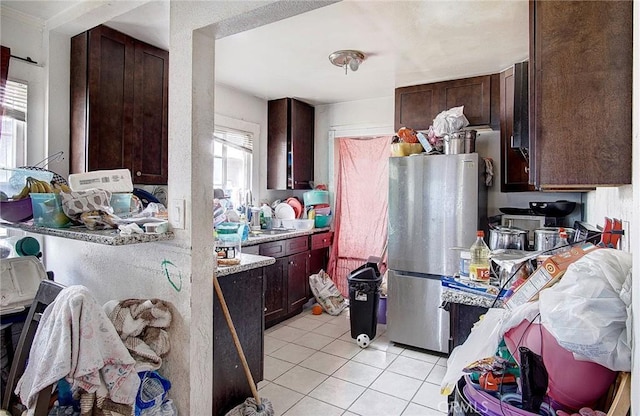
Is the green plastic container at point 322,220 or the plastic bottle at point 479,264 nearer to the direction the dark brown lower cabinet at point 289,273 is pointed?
the plastic bottle

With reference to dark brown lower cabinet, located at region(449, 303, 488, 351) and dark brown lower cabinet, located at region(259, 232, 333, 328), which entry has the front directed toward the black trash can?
dark brown lower cabinet, located at region(259, 232, 333, 328)

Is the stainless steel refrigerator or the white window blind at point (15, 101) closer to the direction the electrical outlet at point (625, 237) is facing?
the white window blind

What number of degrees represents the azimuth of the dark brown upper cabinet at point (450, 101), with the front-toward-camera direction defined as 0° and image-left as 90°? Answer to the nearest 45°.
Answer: approximately 45°

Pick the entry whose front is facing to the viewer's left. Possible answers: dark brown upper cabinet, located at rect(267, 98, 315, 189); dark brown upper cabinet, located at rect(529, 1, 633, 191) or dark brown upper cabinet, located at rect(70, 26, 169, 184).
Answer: dark brown upper cabinet, located at rect(529, 1, 633, 191)

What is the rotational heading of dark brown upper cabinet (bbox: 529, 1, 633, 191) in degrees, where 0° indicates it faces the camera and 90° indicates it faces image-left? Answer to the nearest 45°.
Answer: approximately 90°

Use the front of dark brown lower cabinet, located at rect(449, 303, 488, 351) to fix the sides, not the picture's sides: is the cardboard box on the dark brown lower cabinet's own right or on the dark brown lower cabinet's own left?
on the dark brown lower cabinet's own left

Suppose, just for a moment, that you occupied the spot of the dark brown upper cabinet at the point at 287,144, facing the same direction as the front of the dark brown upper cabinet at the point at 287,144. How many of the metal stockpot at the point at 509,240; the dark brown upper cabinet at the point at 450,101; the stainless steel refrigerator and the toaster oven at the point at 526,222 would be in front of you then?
4

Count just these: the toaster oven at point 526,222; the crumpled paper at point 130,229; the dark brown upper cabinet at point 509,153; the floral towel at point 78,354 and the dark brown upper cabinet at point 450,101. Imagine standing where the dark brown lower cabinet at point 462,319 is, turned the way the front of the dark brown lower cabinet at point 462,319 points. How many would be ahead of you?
2

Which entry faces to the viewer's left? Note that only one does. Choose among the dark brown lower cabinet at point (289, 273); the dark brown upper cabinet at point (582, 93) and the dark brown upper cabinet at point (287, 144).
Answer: the dark brown upper cabinet at point (582, 93)
